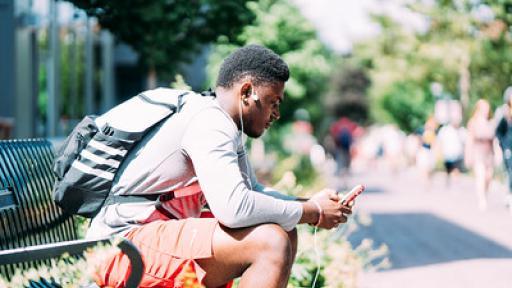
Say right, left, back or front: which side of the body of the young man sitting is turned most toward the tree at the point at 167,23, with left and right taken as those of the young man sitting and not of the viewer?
left

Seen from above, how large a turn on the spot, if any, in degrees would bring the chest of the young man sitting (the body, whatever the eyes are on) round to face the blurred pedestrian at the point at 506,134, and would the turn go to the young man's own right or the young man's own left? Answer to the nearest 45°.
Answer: approximately 45° to the young man's own left

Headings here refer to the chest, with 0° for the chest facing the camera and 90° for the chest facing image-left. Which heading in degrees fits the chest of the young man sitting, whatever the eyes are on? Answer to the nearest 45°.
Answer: approximately 270°

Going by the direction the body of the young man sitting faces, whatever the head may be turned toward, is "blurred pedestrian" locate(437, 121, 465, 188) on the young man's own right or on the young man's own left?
on the young man's own left

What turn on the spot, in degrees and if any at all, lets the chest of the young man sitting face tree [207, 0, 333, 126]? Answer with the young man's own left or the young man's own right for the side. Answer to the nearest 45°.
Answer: approximately 90° to the young man's own left

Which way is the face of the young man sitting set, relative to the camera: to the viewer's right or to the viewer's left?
to the viewer's right
